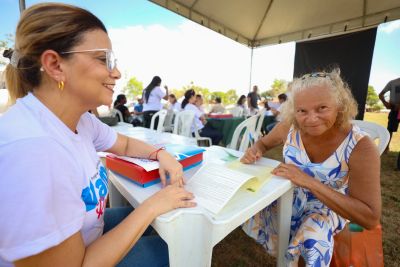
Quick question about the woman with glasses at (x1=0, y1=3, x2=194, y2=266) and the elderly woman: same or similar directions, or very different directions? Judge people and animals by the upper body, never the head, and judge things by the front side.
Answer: very different directions

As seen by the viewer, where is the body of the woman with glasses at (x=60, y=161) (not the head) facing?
to the viewer's right

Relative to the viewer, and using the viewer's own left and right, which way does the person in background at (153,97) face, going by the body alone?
facing away from the viewer and to the right of the viewer

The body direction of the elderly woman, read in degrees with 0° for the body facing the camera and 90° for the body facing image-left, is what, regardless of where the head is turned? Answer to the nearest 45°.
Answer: approximately 45°

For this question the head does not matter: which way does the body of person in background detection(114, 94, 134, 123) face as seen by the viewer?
to the viewer's right

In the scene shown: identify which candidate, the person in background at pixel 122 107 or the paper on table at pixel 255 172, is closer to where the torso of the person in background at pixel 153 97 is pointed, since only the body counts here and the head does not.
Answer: the person in background

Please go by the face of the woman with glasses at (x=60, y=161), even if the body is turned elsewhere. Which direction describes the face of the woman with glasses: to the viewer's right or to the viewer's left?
to the viewer's right

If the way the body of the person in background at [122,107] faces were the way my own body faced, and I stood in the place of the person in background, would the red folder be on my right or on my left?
on my right

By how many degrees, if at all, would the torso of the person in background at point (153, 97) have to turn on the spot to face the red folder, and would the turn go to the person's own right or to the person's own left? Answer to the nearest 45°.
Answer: approximately 135° to the person's own right

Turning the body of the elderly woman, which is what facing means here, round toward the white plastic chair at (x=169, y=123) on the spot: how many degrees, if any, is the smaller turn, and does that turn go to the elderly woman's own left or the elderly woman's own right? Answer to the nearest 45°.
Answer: approximately 90° to the elderly woman's own right
